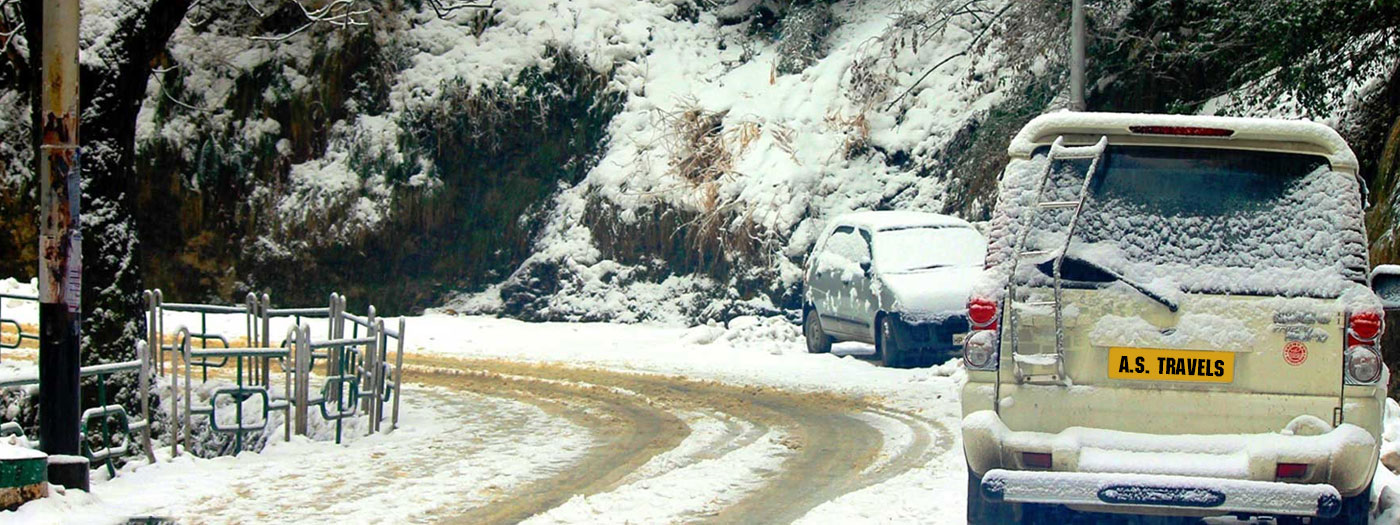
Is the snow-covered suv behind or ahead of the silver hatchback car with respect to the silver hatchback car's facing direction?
ahead

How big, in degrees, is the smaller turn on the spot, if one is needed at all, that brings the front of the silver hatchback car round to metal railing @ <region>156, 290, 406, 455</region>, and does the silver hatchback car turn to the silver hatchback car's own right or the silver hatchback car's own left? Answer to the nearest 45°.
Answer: approximately 90° to the silver hatchback car's own right

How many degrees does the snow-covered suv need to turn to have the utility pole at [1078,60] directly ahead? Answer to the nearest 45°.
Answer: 0° — it already faces it

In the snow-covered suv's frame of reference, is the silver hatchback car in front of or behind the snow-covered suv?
in front

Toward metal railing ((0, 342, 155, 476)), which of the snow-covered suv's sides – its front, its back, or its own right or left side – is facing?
left

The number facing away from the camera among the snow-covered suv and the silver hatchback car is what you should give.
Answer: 1

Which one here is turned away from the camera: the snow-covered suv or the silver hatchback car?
the snow-covered suv

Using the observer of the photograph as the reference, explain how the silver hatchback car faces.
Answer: facing the viewer and to the right of the viewer

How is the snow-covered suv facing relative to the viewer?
away from the camera

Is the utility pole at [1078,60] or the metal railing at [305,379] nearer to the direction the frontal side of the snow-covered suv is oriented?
the utility pole

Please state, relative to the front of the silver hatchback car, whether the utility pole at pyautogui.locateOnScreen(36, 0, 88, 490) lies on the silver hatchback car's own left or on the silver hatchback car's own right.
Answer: on the silver hatchback car's own right
